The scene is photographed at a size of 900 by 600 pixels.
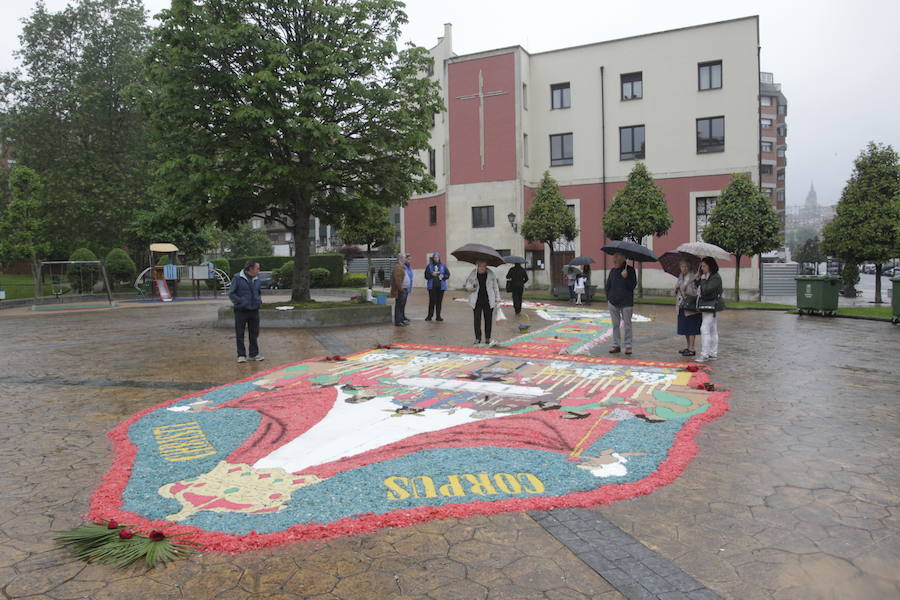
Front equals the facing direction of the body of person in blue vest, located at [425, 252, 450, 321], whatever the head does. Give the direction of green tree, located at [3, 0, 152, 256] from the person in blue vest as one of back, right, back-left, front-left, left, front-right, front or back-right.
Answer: back-right

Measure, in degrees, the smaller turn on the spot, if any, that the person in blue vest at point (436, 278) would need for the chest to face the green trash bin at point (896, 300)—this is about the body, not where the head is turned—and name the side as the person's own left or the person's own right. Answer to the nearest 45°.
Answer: approximately 90° to the person's own left

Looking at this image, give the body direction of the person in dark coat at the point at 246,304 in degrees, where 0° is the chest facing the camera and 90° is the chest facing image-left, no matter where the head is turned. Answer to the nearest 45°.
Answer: approximately 315°

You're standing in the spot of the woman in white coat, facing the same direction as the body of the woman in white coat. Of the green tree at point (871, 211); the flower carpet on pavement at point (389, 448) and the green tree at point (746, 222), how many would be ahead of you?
1

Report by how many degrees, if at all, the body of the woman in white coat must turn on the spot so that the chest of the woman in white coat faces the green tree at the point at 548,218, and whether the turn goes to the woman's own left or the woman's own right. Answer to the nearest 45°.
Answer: approximately 180°

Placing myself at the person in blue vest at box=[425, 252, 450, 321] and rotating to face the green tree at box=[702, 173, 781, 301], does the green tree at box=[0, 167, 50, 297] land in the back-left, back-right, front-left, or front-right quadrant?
back-left

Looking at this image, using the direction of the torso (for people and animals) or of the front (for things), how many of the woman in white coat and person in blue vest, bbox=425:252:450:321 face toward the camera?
2

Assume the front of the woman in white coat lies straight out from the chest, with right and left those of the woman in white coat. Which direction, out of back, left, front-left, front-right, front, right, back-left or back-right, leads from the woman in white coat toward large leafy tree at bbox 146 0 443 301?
back-right

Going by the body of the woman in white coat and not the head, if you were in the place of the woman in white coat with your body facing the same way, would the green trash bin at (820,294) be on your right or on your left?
on your left

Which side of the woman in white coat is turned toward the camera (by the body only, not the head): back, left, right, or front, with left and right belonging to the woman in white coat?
front

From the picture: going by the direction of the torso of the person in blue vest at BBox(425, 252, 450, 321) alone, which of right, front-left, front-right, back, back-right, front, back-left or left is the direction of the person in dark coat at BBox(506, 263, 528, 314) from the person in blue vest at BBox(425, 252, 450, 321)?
back-left

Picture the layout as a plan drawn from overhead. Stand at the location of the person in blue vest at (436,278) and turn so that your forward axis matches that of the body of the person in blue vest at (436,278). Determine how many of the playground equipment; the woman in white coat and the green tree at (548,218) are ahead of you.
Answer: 1

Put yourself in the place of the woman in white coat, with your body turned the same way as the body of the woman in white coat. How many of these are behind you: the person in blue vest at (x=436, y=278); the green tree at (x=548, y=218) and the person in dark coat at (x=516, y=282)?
3
